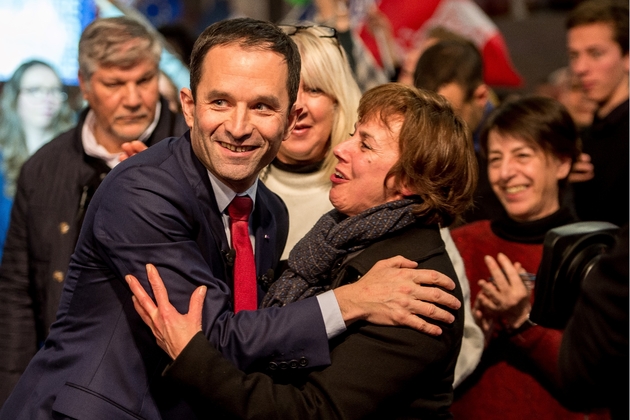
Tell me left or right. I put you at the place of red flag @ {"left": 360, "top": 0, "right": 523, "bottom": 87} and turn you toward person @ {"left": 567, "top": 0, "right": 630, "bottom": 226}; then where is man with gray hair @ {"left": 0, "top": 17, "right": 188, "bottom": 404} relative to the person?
right

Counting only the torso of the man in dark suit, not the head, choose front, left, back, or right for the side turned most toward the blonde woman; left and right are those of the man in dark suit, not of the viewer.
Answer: left

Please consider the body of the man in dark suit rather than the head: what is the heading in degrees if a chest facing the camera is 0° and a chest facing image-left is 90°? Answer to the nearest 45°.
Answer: approximately 315°

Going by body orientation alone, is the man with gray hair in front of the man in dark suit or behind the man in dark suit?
behind
